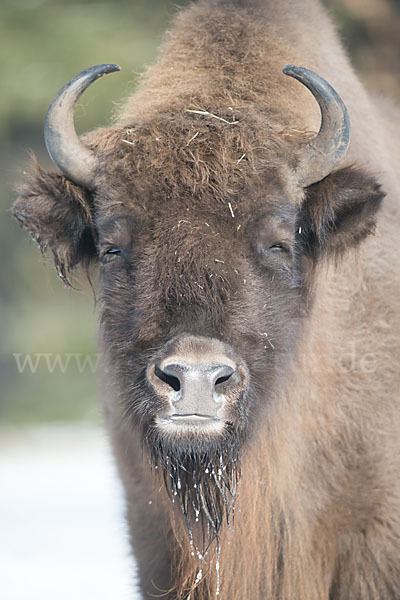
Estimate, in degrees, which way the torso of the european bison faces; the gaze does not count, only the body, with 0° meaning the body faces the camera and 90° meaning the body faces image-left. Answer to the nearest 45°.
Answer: approximately 0°
